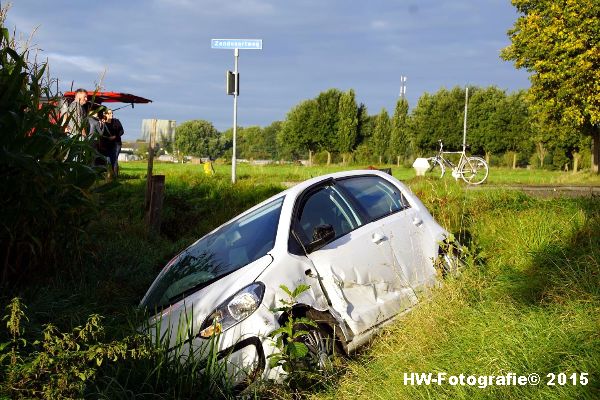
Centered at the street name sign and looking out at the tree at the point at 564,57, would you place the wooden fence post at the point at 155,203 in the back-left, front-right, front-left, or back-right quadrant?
back-right

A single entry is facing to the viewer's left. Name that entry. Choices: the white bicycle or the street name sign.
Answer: the white bicycle

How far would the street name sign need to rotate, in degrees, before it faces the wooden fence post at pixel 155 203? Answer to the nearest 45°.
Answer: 0° — it already faces it

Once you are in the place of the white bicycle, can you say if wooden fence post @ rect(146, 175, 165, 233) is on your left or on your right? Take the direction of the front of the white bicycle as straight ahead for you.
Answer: on your left

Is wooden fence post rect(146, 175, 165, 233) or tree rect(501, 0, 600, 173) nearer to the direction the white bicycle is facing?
the wooden fence post

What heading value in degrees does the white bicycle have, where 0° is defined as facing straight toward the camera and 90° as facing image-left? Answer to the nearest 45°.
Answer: approximately 90°

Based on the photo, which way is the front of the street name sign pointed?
toward the camera

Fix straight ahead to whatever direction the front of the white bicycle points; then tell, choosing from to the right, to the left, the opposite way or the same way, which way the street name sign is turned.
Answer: to the left

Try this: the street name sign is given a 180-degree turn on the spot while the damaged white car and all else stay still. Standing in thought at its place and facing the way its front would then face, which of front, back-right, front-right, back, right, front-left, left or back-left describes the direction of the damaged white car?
back

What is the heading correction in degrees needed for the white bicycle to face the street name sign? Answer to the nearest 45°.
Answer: approximately 45° to its left

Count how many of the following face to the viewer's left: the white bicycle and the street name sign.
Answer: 1

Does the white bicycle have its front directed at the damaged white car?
no

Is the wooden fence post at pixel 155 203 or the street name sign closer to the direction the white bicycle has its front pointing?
the street name sign

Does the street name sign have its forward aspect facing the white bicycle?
no

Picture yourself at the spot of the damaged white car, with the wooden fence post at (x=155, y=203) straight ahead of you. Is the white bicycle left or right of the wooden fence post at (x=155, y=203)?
right

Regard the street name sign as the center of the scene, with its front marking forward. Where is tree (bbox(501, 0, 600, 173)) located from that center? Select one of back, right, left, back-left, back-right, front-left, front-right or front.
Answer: back-left

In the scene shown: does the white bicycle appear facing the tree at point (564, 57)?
no
